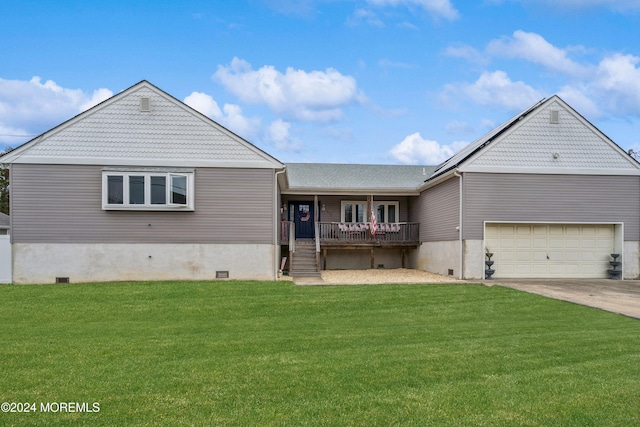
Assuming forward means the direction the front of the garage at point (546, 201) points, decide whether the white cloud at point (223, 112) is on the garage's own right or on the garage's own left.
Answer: on the garage's own right

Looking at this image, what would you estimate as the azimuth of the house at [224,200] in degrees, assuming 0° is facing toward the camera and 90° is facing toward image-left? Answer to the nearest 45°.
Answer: approximately 0°

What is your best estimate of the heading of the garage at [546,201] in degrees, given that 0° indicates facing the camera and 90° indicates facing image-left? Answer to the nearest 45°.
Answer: approximately 0°
